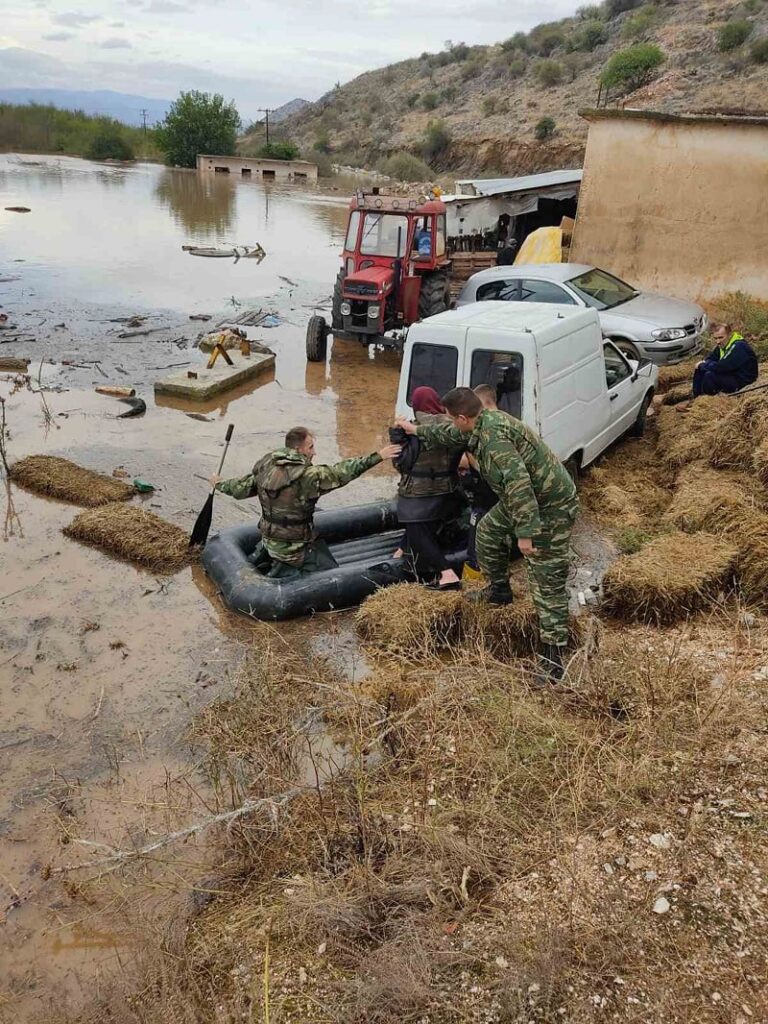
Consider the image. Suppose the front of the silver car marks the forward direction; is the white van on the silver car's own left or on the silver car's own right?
on the silver car's own right

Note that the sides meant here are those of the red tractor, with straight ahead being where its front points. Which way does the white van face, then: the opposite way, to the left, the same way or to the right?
the opposite way

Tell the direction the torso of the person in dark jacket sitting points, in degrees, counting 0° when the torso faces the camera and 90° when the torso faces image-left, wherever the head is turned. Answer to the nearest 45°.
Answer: approximately 45°

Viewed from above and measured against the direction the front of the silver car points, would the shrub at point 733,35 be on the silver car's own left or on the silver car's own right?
on the silver car's own left

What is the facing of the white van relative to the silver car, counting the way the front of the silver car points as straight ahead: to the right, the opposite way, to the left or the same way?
to the left

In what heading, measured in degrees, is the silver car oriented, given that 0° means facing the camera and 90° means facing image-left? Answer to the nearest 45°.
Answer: approximately 315°

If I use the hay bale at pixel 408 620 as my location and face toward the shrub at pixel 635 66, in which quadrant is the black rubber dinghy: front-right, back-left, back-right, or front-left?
front-left

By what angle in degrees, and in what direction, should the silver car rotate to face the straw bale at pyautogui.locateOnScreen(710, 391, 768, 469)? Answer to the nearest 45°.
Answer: approximately 45° to its right

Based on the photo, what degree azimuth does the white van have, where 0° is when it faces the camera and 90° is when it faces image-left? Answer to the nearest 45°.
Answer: approximately 225°

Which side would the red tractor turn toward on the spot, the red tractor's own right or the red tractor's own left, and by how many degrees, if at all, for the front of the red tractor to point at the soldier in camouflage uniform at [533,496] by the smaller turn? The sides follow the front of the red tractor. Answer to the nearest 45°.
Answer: approximately 45° to the red tractor's own left

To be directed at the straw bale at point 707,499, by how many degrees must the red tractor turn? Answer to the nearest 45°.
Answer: approximately 45° to its left

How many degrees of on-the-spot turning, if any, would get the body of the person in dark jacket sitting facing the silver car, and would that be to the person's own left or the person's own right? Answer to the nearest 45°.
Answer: approximately 90° to the person's own right

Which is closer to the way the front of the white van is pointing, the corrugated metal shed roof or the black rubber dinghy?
the corrugated metal shed roof

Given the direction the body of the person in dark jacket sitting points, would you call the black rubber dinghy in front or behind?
in front

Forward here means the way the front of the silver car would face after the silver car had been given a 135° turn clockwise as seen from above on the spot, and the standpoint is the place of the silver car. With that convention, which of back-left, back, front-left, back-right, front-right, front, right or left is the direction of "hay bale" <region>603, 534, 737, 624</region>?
left

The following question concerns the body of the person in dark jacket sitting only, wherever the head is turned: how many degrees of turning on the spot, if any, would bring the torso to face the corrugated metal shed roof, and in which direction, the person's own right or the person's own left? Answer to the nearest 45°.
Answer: approximately 90° to the person's own right

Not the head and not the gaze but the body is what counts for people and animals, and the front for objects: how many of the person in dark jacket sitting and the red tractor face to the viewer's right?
0

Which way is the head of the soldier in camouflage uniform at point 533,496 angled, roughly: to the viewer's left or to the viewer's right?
to the viewer's left
